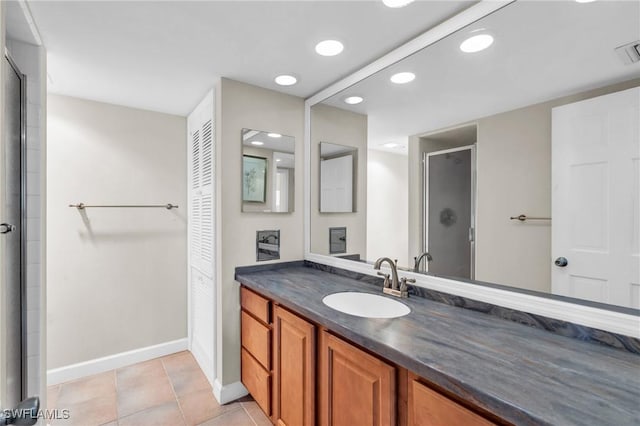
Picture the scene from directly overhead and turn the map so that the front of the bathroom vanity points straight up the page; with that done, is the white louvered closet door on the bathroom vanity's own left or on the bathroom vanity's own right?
on the bathroom vanity's own right

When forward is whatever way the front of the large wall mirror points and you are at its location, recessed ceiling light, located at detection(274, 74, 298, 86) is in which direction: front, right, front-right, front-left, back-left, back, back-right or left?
front-right

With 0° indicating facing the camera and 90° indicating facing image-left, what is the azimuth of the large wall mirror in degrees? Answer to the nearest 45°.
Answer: approximately 45°

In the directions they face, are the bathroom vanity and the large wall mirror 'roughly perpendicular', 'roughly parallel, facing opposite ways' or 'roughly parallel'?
roughly parallel

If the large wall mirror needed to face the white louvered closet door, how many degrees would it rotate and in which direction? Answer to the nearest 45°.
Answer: approximately 45° to its right

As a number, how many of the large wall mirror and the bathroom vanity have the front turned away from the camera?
0
